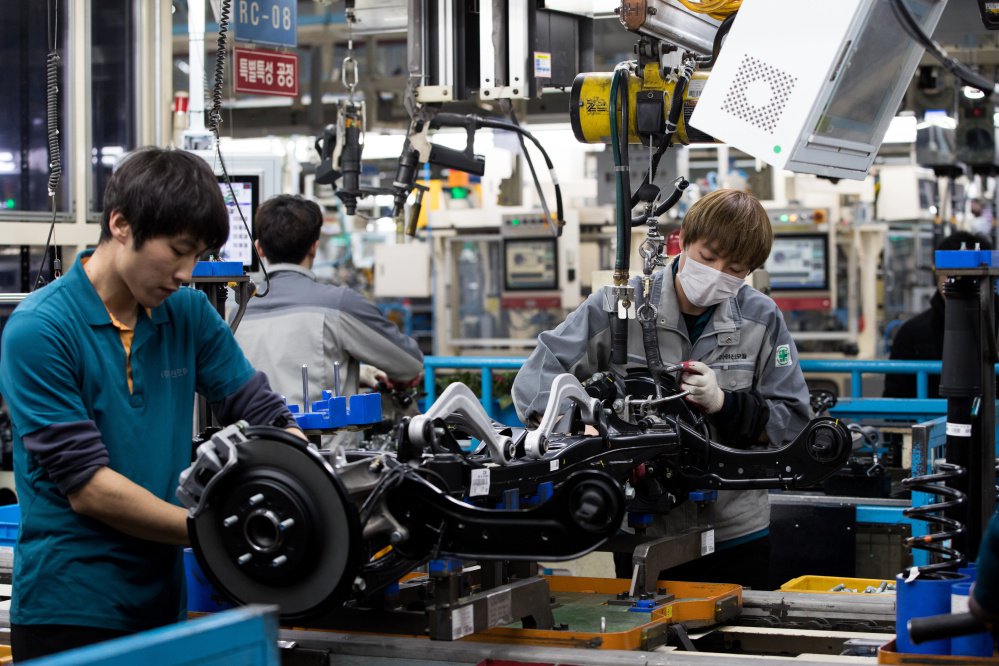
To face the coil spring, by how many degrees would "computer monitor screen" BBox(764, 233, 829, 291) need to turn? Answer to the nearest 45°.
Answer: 0° — it already faces it

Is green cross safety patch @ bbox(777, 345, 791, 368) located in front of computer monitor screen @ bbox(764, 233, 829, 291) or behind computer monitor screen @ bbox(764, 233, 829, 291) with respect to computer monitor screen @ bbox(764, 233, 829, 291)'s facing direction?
in front

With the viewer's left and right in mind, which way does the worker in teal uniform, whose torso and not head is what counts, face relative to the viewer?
facing the viewer and to the right of the viewer

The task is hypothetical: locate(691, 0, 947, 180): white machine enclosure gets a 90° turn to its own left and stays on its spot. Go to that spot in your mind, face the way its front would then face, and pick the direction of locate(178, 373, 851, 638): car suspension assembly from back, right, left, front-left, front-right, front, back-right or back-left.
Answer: back

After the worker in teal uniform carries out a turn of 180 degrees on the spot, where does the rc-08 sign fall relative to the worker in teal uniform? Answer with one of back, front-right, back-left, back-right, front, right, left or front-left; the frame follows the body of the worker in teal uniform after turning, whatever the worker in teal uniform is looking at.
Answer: front-right

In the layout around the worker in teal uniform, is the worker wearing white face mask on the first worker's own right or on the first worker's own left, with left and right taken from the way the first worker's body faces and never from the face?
on the first worker's own left

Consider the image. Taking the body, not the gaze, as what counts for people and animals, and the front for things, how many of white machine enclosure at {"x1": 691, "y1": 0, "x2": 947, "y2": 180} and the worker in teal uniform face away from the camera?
0
